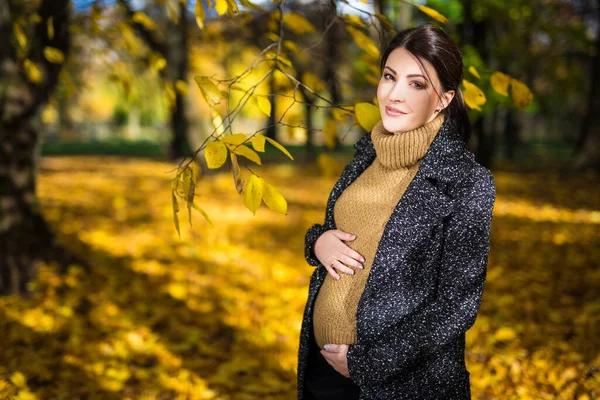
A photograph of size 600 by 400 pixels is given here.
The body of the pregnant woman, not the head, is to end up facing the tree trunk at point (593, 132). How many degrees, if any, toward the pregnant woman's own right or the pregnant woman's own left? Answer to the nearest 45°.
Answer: approximately 135° to the pregnant woman's own right

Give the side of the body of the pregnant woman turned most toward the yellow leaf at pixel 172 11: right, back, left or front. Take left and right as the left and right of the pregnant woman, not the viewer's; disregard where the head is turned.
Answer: right

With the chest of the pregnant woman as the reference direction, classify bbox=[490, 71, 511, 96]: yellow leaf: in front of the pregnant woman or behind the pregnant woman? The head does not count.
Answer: behind

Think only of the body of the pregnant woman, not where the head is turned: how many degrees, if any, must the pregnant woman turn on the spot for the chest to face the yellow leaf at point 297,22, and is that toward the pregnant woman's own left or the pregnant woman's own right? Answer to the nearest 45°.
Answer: approximately 90° to the pregnant woman's own right

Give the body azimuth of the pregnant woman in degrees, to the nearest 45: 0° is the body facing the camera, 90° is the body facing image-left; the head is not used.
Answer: approximately 45°
